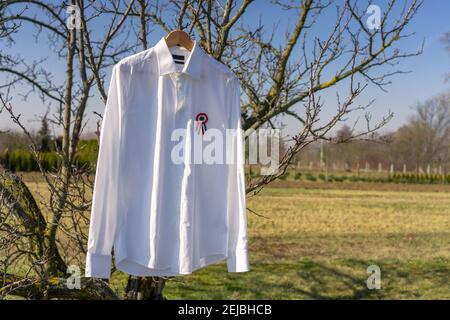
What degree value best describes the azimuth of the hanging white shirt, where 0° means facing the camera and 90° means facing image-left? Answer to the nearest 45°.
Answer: approximately 0°

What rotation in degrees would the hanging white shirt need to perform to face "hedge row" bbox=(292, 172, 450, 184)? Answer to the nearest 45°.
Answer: approximately 135° to its left
